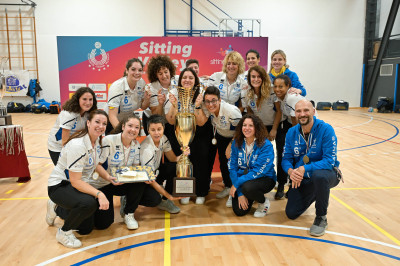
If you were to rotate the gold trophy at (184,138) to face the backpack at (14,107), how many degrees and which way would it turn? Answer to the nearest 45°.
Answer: approximately 135° to its right

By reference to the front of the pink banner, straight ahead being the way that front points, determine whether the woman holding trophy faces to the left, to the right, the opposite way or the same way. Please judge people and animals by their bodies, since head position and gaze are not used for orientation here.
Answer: the same way

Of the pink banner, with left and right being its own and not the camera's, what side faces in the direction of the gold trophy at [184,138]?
front

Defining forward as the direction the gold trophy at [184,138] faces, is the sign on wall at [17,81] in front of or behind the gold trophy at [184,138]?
behind

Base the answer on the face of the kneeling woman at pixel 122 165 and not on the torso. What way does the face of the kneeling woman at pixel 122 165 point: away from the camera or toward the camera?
toward the camera

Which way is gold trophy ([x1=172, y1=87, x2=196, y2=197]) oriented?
toward the camera

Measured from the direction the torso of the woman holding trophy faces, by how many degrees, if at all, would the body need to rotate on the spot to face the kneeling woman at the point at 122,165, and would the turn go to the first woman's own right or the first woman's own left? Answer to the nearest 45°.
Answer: approximately 45° to the first woman's own right

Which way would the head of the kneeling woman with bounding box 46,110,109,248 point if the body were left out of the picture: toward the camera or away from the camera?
toward the camera

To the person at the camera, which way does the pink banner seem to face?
facing the viewer

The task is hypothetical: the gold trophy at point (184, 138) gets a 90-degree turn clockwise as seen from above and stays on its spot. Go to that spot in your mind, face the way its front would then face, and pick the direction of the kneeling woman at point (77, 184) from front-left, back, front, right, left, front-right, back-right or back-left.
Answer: front-left

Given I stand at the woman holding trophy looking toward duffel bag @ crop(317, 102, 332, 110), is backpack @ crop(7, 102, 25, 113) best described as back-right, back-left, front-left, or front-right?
front-left

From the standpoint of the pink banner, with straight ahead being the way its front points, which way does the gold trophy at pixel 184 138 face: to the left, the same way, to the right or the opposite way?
the same way

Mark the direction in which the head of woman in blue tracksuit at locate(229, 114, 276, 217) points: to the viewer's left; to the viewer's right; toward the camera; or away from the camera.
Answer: toward the camera

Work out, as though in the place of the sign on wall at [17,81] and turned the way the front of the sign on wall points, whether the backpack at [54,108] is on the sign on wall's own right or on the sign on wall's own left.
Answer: on the sign on wall's own left

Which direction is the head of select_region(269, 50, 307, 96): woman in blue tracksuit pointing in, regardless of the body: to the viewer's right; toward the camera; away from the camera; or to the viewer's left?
toward the camera

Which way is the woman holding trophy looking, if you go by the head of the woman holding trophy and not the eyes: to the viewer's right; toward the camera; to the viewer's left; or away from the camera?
toward the camera

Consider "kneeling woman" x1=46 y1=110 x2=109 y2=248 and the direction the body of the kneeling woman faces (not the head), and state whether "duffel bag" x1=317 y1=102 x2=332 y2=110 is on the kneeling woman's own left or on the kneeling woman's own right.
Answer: on the kneeling woman's own left

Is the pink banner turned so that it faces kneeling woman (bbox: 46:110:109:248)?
yes

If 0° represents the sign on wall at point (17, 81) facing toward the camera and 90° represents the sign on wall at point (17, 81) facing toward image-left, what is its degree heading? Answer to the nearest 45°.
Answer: approximately 0°

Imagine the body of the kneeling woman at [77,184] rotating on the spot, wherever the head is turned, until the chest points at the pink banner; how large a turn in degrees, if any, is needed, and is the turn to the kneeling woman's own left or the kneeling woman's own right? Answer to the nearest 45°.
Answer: approximately 135° to the kneeling woman's own left

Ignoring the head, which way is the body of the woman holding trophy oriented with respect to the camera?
toward the camera
